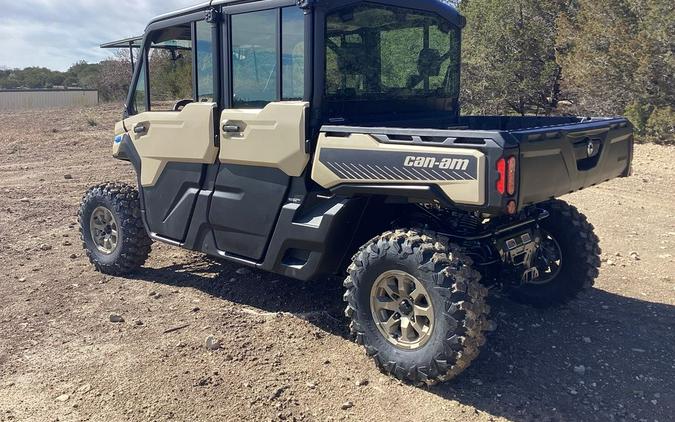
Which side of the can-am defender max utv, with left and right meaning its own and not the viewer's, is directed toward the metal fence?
front

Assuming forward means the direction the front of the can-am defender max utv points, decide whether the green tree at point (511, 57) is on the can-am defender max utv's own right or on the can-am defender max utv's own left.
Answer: on the can-am defender max utv's own right

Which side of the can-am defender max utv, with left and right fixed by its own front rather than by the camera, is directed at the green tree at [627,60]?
right

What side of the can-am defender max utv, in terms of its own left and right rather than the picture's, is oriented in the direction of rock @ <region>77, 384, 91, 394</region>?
left

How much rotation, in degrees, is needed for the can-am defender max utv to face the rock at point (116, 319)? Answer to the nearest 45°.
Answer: approximately 45° to its left

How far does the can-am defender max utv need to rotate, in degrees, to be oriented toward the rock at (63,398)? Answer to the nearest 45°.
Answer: approximately 90° to its left

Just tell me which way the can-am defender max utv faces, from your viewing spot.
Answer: facing away from the viewer and to the left of the viewer
